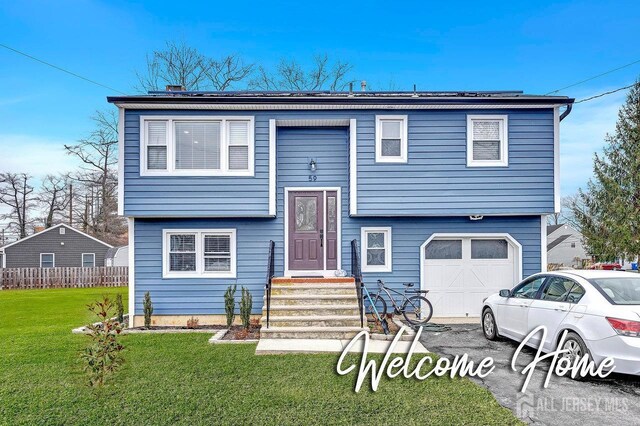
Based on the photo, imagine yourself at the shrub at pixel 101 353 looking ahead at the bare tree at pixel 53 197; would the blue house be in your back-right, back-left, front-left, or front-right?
front-right

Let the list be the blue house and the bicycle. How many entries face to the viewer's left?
1

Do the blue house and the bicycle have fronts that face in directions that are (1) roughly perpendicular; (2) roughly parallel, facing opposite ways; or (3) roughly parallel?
roughly perpendicular

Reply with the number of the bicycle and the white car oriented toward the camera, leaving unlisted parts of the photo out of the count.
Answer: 0

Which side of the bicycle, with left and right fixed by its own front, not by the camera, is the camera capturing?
left

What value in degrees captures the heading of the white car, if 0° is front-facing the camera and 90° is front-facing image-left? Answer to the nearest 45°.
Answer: approximately 135°

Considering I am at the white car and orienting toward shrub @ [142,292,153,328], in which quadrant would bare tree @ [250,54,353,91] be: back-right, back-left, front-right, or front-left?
front-right

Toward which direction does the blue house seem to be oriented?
toward the camera

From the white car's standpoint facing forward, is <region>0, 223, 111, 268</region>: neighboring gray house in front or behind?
in front

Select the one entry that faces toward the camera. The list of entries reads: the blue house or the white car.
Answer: the blue house
